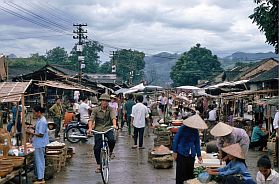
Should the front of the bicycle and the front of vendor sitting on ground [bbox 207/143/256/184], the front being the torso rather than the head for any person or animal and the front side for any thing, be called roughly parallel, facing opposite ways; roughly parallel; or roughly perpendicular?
roughly perpendicular

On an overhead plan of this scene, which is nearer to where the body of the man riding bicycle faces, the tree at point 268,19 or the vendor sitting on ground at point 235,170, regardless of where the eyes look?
the vendor sitting on ground

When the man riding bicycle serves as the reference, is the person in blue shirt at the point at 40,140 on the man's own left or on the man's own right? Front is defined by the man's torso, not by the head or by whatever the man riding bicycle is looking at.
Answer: on the man's own right

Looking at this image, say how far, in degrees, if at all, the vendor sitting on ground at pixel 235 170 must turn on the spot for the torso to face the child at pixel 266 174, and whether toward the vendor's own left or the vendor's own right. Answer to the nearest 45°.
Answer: approximately 180°

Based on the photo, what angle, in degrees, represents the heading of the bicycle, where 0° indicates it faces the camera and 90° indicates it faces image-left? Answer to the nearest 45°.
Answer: approximately 0°

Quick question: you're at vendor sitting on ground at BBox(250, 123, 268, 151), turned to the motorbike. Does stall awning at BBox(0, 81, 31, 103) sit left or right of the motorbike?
left

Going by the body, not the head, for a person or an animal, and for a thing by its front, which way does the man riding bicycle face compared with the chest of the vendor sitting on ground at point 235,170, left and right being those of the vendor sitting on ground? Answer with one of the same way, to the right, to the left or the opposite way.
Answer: to the left

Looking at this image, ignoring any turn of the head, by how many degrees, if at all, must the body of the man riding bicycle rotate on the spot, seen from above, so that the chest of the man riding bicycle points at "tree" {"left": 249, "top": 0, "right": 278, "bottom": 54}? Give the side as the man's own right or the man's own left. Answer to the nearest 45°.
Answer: approximately 135° to the man's own left
